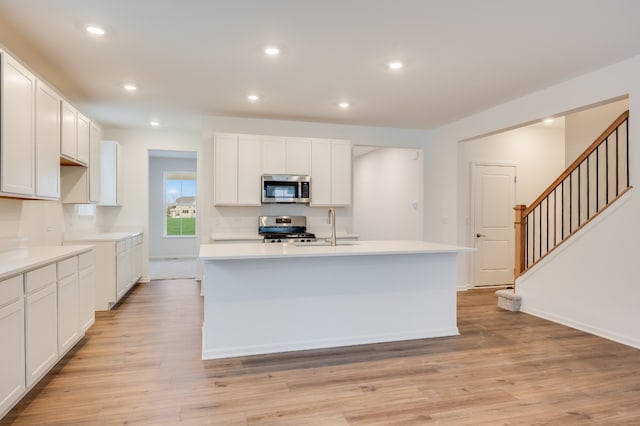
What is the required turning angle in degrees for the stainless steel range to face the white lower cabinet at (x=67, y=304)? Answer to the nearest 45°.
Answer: approximately 45° to its right

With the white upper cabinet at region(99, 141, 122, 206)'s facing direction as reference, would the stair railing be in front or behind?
in front

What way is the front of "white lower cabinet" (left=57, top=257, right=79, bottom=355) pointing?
to the viewer's right

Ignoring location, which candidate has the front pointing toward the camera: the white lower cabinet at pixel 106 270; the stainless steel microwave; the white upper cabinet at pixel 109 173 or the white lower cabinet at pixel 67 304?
the stainless steel microwave

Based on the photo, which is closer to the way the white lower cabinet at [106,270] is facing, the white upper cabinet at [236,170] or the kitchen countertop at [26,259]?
the white upper cabinet

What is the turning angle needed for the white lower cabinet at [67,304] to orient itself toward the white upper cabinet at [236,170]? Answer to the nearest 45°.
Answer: approximately 45° to its left

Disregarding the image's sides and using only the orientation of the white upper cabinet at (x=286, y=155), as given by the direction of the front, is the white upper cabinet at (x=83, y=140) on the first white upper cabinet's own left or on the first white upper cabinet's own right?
on the first white upper cabinet's own right

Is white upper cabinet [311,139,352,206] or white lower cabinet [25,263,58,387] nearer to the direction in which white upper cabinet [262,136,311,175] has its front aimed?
the white lower cabinet

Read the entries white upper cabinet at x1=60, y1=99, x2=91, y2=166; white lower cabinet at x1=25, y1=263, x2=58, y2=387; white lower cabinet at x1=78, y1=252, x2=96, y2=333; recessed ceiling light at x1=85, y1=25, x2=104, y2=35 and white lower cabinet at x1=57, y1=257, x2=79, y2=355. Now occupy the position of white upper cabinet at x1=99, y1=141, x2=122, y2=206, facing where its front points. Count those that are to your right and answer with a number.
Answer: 5

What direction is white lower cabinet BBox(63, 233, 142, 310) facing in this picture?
to the viewer's right

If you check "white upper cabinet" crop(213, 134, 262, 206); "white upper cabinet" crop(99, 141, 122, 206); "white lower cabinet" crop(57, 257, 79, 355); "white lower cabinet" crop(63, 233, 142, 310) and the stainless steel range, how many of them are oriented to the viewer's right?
3

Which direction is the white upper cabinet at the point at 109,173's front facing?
to the viewer's right

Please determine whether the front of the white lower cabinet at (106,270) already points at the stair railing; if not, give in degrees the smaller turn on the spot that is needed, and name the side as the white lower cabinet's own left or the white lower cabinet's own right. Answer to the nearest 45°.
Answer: approximately 45° to the white lower cabinet's own right

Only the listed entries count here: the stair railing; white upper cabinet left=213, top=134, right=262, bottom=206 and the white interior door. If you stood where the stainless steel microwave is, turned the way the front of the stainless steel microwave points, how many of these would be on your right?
1
